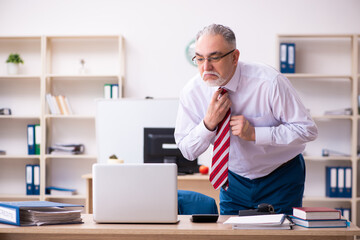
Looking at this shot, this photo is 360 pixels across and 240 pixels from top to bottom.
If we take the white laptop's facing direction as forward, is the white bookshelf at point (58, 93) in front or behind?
in front

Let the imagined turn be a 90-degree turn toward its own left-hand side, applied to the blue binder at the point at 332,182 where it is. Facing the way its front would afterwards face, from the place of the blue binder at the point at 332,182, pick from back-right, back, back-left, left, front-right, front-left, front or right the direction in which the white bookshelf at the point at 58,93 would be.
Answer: back

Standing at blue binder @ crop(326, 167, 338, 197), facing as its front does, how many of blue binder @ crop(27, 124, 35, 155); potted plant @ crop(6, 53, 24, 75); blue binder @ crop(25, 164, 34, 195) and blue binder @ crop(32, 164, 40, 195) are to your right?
4

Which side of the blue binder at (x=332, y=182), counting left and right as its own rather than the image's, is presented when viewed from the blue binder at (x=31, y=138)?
right

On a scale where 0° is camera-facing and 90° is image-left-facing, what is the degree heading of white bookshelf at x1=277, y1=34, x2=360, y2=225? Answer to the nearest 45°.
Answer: approximately 0°

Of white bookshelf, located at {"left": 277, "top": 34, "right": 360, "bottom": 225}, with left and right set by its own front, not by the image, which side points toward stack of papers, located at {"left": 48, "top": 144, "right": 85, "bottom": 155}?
right

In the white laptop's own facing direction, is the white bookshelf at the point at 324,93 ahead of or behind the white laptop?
ahead

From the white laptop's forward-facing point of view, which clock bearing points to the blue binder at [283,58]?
The blue binder is roughly at 1 o'clock from the white laptop.

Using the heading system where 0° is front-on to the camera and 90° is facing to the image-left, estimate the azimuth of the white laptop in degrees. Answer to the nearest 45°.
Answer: approximately 180°

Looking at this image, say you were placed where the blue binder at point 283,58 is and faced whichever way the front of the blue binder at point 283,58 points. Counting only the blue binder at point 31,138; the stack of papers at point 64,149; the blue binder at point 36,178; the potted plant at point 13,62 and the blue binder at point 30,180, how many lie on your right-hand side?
5
